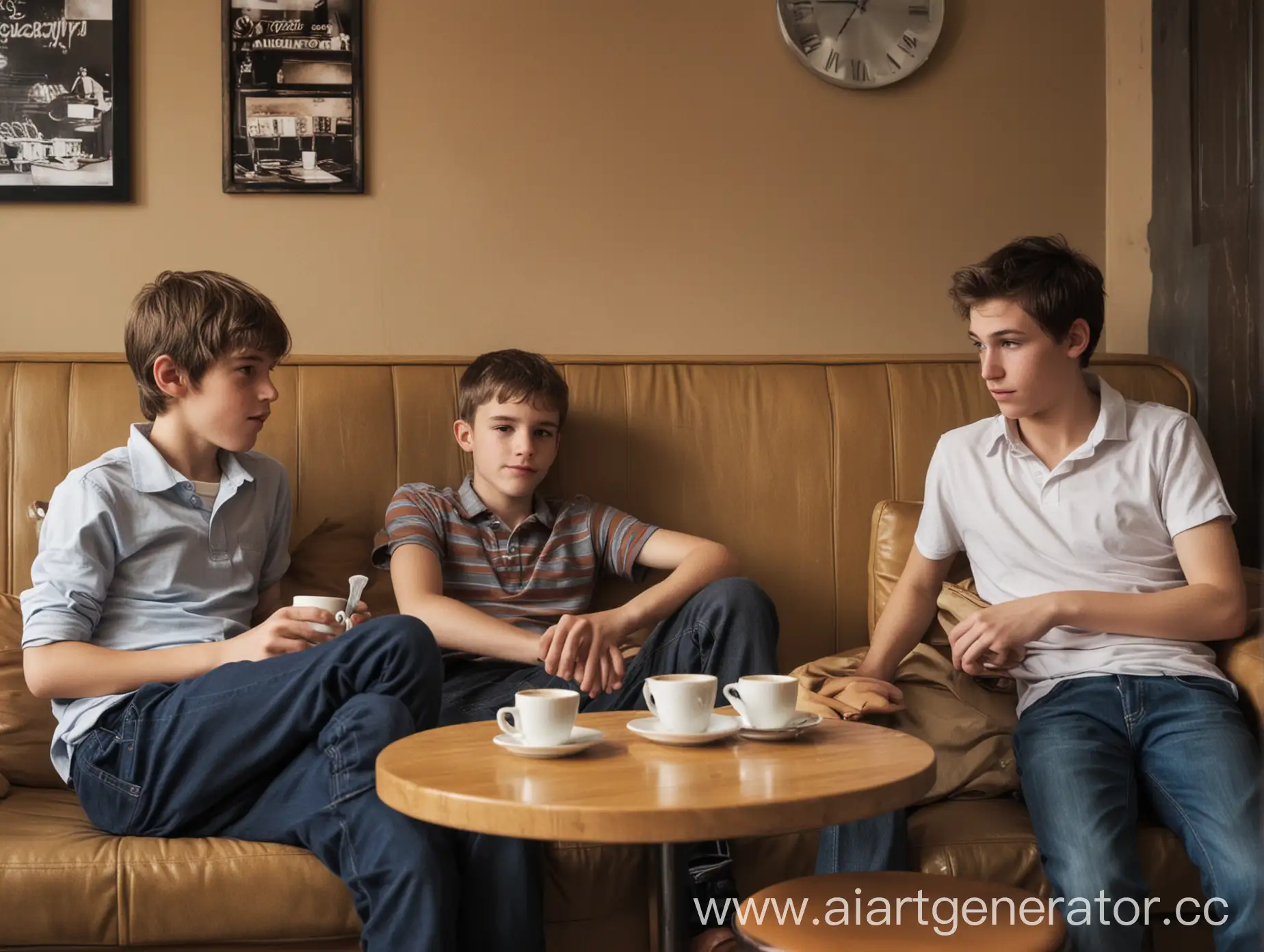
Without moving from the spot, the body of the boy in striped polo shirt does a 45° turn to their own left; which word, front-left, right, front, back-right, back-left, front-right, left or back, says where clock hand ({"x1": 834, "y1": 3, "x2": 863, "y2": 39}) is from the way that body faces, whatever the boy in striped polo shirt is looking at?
left

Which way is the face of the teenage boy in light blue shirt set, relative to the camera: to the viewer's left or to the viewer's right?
to the viewer's right

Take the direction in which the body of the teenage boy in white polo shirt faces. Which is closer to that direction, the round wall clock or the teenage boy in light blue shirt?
the teenage boy in light blue shirt

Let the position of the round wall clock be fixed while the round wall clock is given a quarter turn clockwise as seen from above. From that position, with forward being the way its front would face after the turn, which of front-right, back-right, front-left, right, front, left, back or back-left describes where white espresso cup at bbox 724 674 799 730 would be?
left

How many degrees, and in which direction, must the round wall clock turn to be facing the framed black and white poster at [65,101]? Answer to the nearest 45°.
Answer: approximately 90° to its right

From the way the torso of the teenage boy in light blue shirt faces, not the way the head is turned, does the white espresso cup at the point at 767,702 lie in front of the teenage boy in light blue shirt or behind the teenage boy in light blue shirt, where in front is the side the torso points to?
in front

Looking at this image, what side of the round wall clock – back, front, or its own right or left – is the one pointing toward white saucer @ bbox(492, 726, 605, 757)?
front

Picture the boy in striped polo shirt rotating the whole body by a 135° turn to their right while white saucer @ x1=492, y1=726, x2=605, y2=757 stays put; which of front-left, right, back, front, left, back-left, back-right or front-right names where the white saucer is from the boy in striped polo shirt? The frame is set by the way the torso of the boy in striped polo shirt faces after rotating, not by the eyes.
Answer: back-left

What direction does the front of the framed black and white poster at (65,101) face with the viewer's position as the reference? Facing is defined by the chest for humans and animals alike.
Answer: facing the viewer

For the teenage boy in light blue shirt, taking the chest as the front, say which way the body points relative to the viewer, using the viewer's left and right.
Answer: facing the viewer and to the right of the viewer

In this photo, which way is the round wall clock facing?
toward the camera

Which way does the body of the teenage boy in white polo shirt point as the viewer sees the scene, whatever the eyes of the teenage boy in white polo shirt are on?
toward the camera

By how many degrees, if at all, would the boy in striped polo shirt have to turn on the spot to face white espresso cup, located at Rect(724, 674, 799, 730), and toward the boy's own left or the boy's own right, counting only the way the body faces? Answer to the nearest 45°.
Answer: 0° — they already face it

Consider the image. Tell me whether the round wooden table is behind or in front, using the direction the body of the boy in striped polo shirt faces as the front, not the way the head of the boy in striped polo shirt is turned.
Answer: in front
